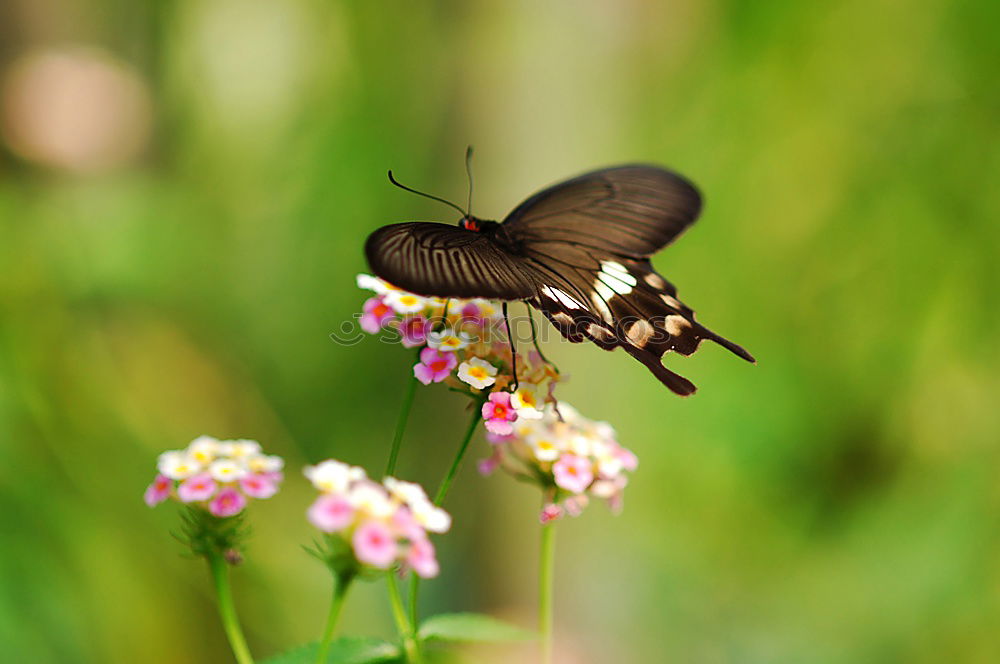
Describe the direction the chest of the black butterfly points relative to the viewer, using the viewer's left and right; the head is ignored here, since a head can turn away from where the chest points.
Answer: facing away from the viewer and to the left of the viewer

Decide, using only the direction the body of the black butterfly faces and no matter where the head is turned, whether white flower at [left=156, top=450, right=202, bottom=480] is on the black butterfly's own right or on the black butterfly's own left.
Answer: on the black butterfly's own left
